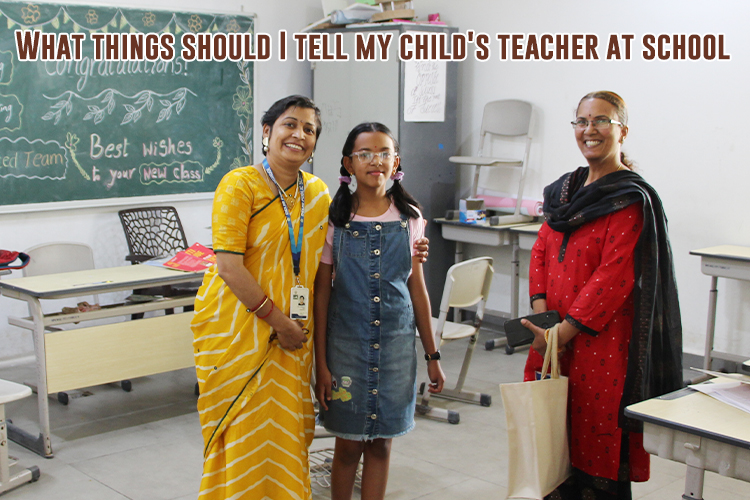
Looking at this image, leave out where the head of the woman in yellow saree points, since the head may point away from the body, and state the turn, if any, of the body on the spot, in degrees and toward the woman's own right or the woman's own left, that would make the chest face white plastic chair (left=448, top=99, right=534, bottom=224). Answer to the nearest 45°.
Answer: approximately 90° to the woman's own left

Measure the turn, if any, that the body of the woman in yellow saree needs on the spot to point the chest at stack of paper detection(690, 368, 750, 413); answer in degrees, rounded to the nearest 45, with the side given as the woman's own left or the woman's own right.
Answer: approximately 45° to the woman's own left

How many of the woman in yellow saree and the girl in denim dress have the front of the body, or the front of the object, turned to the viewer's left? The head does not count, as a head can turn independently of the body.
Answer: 0

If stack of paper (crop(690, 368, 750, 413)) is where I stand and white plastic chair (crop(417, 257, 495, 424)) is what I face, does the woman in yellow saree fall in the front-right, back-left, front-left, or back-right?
front-left

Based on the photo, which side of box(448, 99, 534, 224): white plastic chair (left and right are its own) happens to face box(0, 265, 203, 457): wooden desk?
front

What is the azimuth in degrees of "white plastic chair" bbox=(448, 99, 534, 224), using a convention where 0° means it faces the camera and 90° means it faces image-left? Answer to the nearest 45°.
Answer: approximately 45°

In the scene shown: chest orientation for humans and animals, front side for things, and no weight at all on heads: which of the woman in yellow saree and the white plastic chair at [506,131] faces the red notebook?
the white plastic chair

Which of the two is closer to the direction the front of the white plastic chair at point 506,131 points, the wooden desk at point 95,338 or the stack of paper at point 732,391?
the wooden desk

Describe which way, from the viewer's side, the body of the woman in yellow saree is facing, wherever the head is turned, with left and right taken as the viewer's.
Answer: facing the viewer and to the right of the viewer

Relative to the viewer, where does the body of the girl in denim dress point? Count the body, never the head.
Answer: toward the camera

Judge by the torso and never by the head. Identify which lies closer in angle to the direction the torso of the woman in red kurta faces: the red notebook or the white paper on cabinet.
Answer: the red notebook

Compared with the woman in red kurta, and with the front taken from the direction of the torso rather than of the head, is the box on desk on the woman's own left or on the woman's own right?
on the woman's own right

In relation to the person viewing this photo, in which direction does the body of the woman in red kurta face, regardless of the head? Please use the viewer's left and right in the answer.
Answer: facing the viewer and to the left of the viewer
